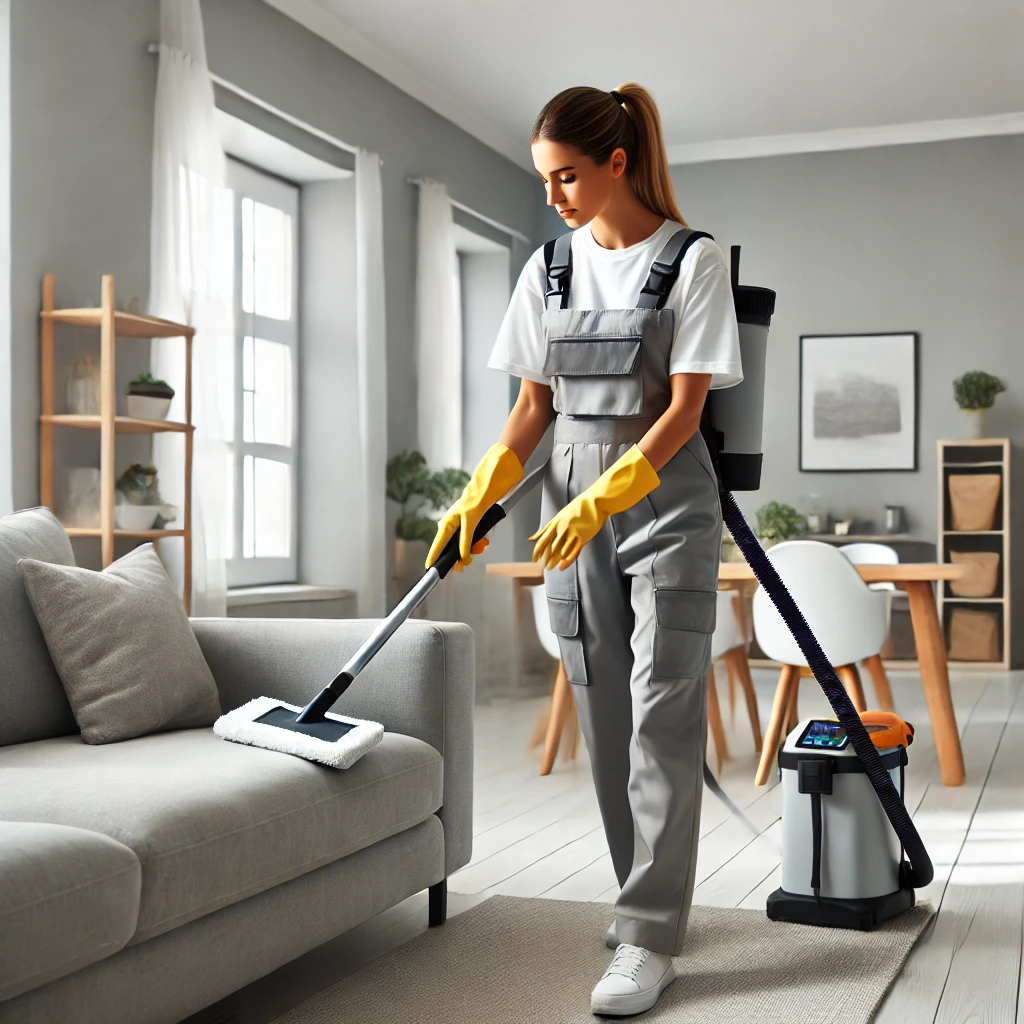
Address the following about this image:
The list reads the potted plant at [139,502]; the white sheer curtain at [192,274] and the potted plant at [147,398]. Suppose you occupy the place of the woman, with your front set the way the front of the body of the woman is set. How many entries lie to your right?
3

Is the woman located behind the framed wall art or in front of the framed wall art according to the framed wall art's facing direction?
in front

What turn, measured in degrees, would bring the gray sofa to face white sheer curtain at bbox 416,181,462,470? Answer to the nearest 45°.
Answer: approximately 135° to its left

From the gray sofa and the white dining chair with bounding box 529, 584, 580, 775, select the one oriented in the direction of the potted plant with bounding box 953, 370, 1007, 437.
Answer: the white dining chair

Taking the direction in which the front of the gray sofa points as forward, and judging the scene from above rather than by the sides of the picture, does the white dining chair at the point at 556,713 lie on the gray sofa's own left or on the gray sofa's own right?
on the gray sofa's own left

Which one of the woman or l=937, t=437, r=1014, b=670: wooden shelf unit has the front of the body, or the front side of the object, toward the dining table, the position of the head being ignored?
the wooden shelf unit

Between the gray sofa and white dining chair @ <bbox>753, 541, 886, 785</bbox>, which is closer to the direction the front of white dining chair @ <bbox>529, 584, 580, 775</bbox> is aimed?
the white dining chair

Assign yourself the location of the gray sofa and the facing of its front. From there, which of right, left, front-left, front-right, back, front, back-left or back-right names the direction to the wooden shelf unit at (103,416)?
back-left

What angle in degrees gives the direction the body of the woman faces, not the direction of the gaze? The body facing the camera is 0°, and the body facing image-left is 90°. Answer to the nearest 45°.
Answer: approximately 45°

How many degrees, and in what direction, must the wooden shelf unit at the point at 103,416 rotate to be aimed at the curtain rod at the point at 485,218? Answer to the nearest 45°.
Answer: approximately 90° to its left

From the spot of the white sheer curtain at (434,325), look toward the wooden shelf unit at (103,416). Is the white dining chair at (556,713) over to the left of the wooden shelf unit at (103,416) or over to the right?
left

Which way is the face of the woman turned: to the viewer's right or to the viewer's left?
to the viewer's left

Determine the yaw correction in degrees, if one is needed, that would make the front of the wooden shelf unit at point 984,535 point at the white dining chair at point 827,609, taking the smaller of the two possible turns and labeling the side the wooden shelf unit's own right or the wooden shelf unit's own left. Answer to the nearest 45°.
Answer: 0° — it already faces it

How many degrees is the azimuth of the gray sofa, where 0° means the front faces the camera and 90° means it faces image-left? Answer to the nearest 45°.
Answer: approximately 315°

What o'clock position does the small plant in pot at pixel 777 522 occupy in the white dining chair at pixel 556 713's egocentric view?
The small plant in pot is roughly at 1 o'clock from the white dining chair.
